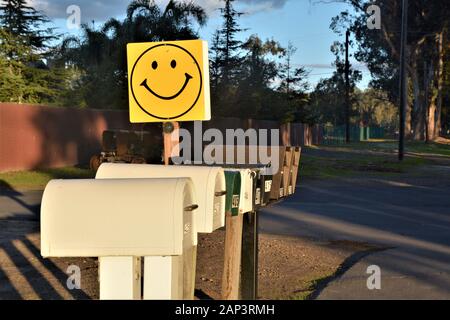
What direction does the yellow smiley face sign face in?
toward the camera

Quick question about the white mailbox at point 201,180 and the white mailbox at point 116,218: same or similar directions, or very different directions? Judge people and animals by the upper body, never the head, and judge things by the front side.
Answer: same or similar directions
